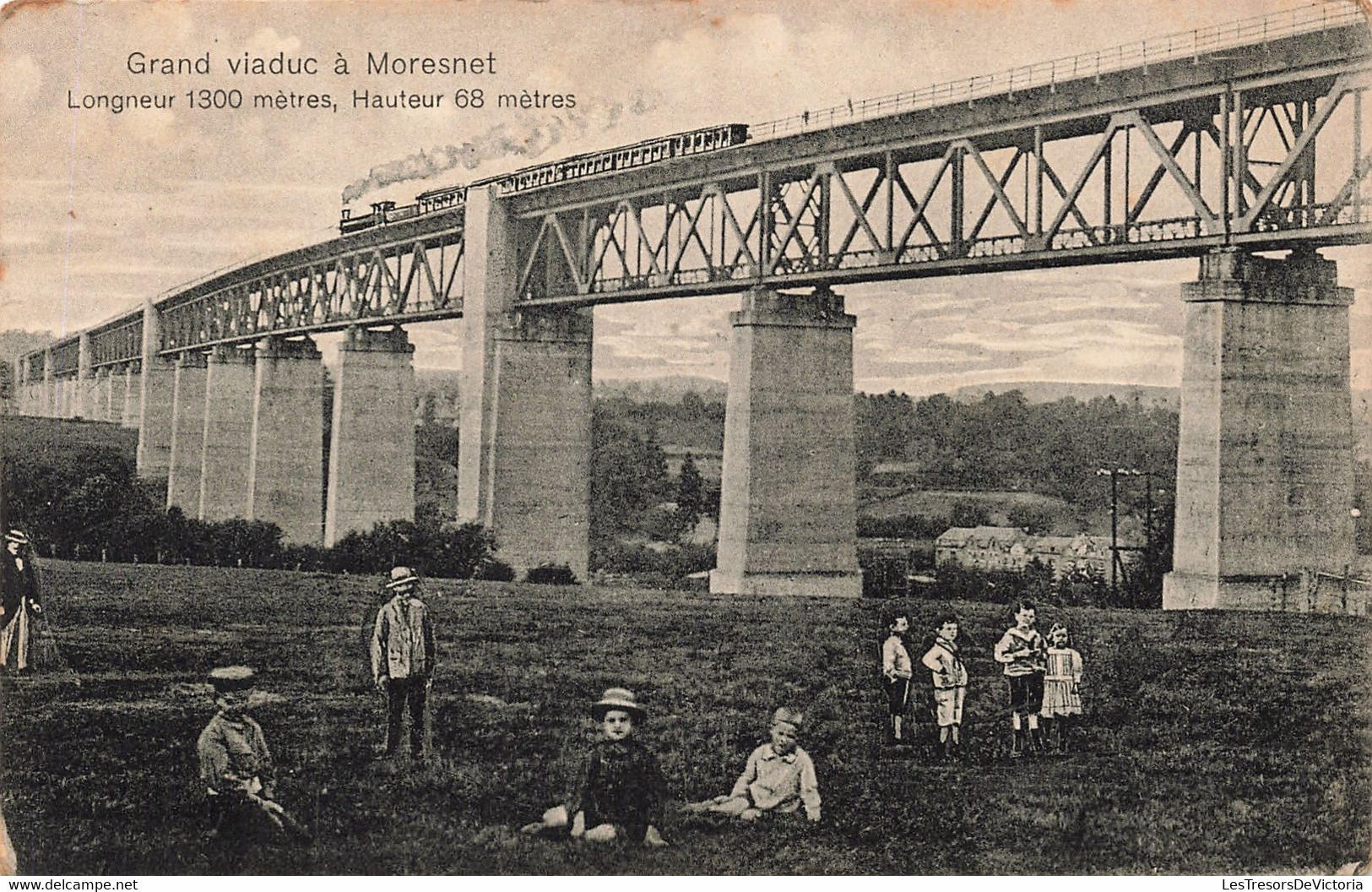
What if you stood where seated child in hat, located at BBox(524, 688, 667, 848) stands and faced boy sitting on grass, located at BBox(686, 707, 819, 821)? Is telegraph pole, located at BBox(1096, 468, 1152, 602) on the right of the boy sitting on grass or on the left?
left

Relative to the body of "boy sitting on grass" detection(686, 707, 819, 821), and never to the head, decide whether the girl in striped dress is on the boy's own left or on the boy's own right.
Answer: on the boy's own left

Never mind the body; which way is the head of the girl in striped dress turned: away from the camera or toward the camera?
toward the camera

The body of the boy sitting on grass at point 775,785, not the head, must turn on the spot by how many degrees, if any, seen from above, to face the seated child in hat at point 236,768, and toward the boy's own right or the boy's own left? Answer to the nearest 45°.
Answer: approximately 90° to the boy's own right

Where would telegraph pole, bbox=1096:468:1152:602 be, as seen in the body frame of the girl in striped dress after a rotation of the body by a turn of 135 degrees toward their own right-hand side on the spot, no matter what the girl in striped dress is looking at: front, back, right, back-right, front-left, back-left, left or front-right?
front-right

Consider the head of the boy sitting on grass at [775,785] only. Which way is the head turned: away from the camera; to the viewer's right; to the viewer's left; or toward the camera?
toward the camera

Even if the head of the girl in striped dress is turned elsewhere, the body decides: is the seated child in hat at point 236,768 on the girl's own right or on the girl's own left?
on the girl's own right

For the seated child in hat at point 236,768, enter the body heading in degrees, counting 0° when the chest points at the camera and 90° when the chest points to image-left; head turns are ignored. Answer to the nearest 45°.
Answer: approximately 315°

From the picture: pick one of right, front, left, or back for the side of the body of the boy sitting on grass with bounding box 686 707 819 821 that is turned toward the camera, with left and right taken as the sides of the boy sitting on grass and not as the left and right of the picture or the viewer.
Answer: front

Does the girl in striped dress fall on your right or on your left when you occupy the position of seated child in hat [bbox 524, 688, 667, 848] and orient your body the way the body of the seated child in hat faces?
on your left

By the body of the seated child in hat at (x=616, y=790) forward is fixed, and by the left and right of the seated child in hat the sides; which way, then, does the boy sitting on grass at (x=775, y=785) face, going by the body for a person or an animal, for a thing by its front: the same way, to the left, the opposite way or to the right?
the same way

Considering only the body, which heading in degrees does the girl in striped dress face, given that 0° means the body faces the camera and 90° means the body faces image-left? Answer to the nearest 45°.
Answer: approximately 0°

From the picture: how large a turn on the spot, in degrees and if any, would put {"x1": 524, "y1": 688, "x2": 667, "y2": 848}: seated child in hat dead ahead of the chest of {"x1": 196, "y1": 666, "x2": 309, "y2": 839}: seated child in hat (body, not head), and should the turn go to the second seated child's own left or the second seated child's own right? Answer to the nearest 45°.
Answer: approximately 45° to the second seated child's own left

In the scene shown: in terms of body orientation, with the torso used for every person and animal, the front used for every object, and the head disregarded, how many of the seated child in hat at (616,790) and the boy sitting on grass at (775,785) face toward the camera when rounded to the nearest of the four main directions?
2

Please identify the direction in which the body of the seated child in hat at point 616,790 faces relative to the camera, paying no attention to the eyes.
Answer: toward the camera
